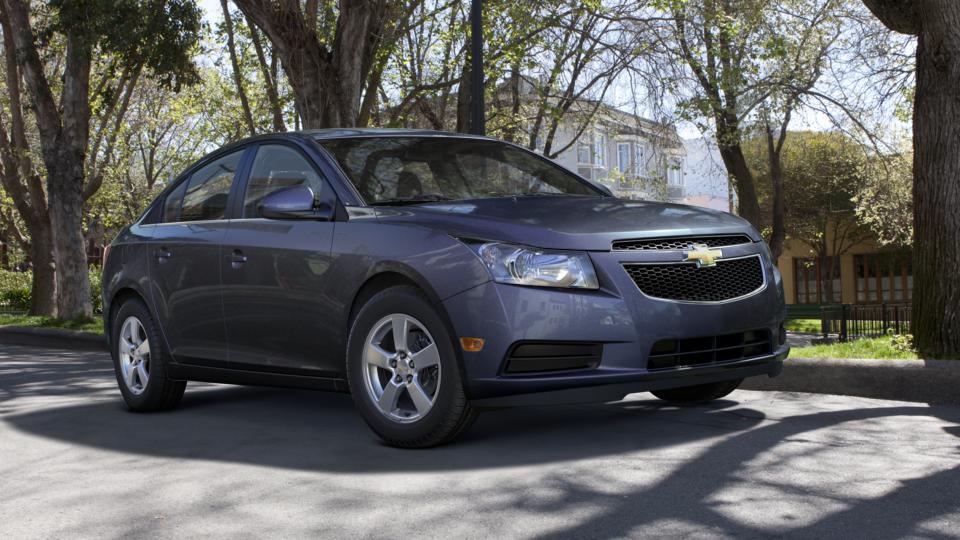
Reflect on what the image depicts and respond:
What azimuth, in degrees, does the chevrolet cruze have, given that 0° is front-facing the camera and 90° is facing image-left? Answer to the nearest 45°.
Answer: approximately 315°

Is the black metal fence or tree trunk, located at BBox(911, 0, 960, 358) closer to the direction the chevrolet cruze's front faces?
the tree trunk

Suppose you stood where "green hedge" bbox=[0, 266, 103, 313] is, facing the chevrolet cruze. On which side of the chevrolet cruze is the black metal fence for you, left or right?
left

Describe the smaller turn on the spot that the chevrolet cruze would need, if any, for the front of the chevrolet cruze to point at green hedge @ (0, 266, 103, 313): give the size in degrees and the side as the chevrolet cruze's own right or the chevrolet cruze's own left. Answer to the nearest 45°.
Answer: approximately 180°

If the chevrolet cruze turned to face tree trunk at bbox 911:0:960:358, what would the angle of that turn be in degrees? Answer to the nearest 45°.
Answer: approximately 90° to its left

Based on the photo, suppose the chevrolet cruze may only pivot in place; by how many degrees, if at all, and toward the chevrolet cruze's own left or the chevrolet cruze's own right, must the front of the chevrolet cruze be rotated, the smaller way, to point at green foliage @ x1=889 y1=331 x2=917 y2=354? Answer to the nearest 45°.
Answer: approximately 90° to the chevrolet cruze's own left

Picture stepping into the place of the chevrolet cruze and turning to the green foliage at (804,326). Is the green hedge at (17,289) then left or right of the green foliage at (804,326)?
left

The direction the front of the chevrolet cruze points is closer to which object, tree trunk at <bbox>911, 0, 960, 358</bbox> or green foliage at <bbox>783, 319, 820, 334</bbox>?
the tree trunk
